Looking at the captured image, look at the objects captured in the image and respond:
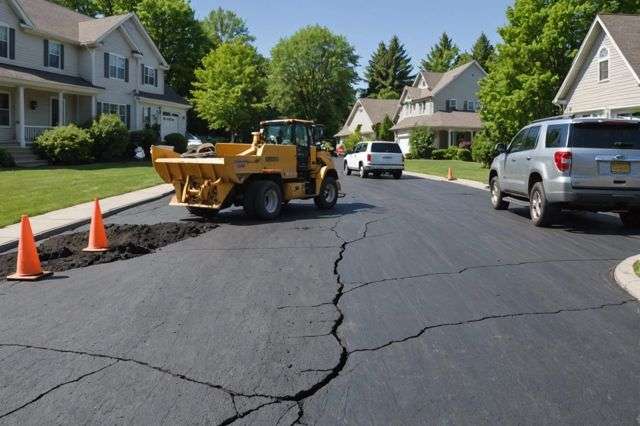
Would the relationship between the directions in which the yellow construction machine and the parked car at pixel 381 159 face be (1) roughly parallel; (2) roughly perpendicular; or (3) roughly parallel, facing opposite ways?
roughly perpendicular

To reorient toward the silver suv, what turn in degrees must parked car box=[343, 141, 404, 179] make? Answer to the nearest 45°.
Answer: approximately 135° to its left

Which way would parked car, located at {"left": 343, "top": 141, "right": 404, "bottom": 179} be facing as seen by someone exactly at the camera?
facing away from the viewer and to the left of the viewer

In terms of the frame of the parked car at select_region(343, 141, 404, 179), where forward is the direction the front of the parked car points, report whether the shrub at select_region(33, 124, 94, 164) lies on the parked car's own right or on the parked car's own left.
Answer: on the parked car's own left

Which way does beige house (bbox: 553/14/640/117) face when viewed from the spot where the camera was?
facing the viewer and to the left of the viewer

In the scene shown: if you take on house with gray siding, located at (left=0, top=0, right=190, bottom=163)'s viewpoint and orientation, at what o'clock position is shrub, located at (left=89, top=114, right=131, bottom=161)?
The shrub is roughly at 1 o'clock from the house with gray siding.

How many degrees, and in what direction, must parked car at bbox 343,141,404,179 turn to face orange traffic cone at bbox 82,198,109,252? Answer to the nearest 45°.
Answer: approximately 135° to its left

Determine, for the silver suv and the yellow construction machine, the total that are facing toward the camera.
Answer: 0

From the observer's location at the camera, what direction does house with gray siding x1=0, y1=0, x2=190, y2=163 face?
facing the viewer and to the right of the viewer

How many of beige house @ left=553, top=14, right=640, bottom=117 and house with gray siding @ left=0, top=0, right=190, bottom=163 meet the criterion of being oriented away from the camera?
0

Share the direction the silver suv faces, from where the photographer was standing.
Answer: facing away from the viewer and to the left of the viewer

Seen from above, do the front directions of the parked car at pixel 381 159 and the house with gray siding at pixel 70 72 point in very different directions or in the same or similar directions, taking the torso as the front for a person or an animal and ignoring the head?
very different directions
